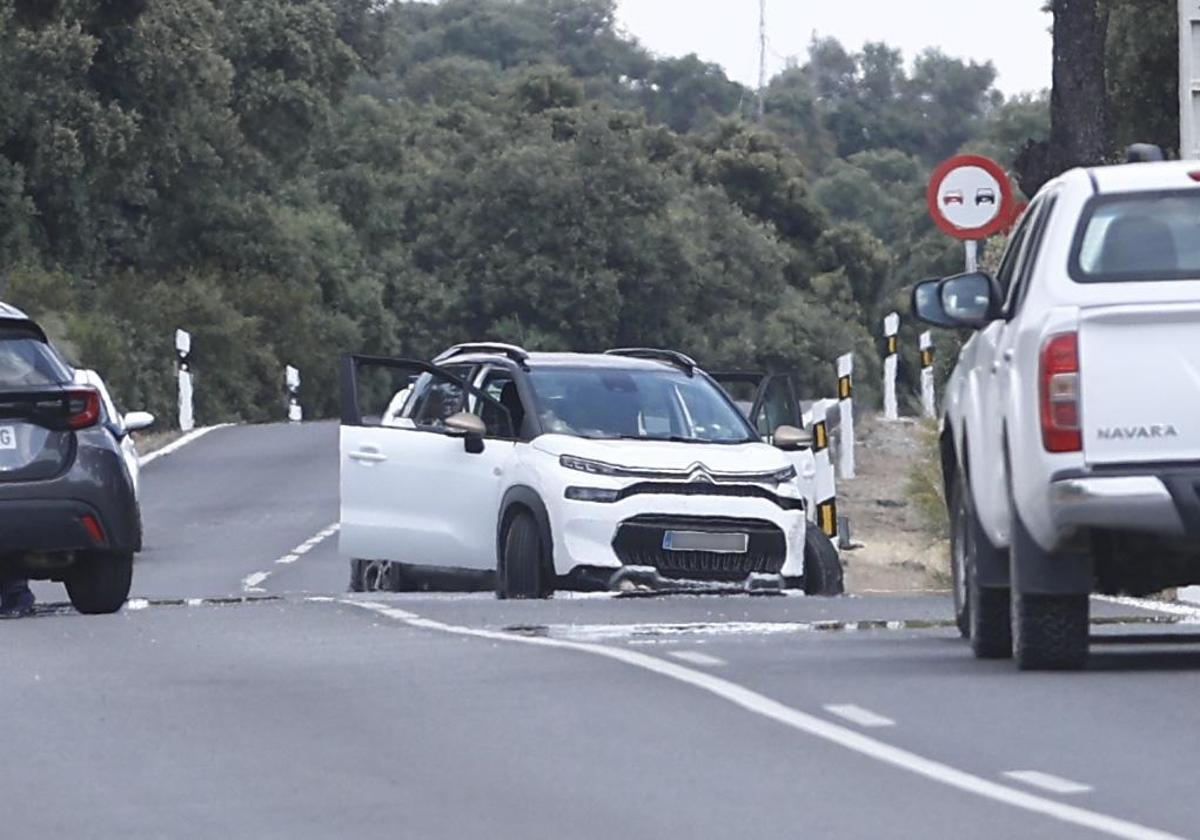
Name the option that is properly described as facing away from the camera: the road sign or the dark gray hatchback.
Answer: the dark gray hatchback

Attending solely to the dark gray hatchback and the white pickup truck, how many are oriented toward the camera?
0

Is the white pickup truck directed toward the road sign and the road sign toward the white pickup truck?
yes

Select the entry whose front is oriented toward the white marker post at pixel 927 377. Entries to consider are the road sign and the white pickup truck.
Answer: the white pickup truck

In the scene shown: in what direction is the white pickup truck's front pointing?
away from the camera

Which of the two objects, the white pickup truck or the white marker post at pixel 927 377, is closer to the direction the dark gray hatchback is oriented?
the white marker post

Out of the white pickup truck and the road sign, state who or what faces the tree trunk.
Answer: the white pickup truck

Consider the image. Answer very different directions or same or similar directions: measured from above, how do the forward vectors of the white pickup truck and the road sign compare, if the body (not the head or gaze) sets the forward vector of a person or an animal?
very different directions

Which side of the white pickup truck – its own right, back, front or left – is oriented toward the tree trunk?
front

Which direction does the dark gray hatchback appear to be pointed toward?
away from the camera

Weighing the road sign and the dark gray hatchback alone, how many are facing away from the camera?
1

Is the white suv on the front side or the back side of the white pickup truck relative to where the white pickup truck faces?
on the front side

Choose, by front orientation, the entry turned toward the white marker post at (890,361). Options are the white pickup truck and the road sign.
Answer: the white pickup truck

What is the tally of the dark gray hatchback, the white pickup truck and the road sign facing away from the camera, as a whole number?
2

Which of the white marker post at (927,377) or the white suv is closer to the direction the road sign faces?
the white suv
